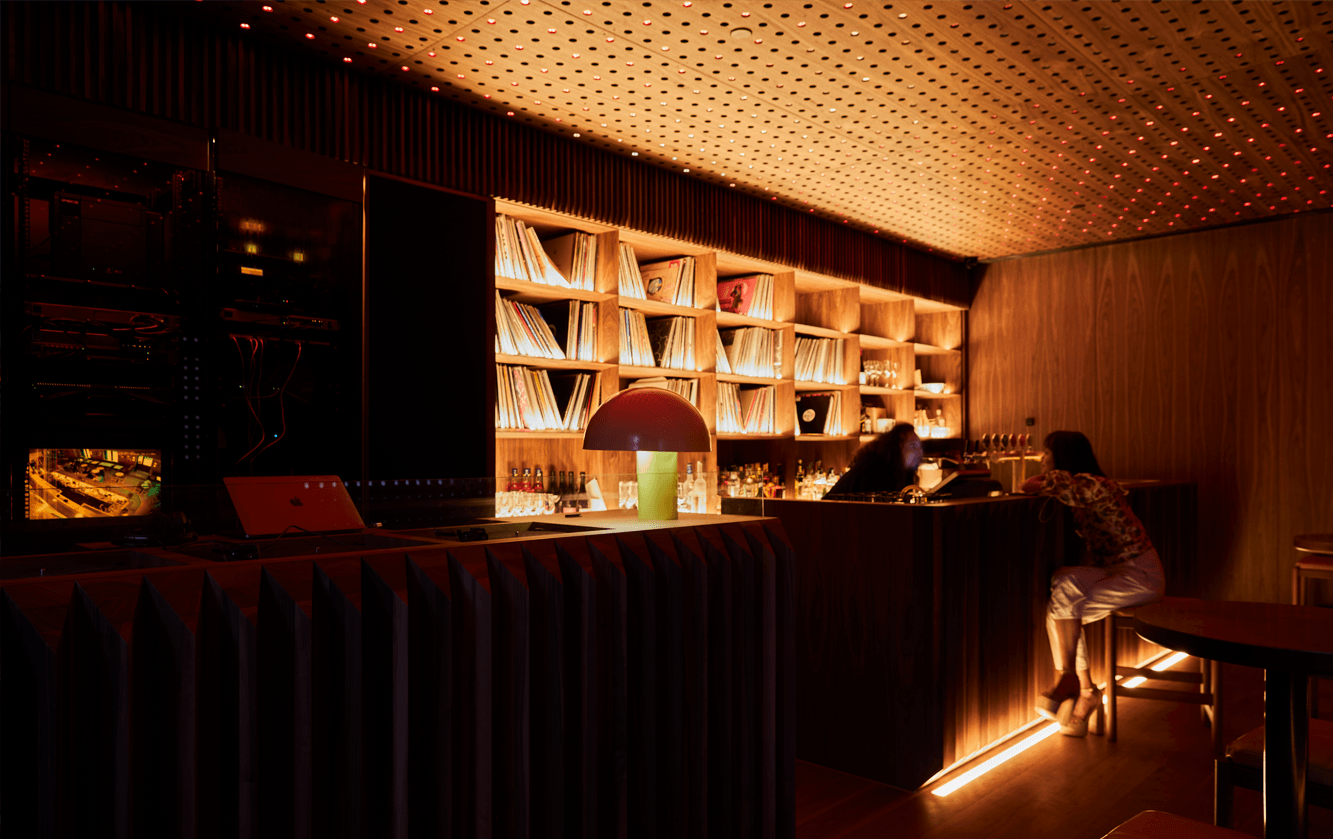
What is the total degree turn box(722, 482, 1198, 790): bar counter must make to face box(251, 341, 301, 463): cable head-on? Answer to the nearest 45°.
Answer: approximately 90° to its right

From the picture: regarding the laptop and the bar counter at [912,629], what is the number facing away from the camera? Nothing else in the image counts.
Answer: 1

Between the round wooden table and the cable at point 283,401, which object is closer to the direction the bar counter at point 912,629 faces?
the round wooden table

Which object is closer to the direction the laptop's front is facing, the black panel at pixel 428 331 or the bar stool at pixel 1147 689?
the black panel

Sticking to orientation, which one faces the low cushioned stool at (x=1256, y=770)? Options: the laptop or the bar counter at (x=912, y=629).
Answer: the bar counter

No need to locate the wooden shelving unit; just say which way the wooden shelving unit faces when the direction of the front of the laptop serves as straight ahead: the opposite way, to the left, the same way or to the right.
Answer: the opposite way

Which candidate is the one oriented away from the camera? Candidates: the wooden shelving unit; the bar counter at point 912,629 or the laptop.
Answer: the laptop

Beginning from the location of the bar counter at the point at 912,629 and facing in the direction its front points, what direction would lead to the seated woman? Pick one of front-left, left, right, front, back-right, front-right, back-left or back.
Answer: left

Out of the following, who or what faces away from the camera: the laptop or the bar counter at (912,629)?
the laptop

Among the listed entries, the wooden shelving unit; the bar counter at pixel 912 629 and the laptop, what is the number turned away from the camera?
1

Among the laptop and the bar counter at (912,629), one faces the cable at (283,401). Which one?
the laptop

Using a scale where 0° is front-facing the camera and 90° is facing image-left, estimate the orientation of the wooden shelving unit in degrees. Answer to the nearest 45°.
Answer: approximately 315°

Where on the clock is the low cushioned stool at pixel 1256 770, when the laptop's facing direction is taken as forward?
The low cushioned stool is roughly at 4 o'clock from the laptop.

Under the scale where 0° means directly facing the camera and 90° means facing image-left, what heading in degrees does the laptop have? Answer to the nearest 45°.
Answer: approximately 180°
